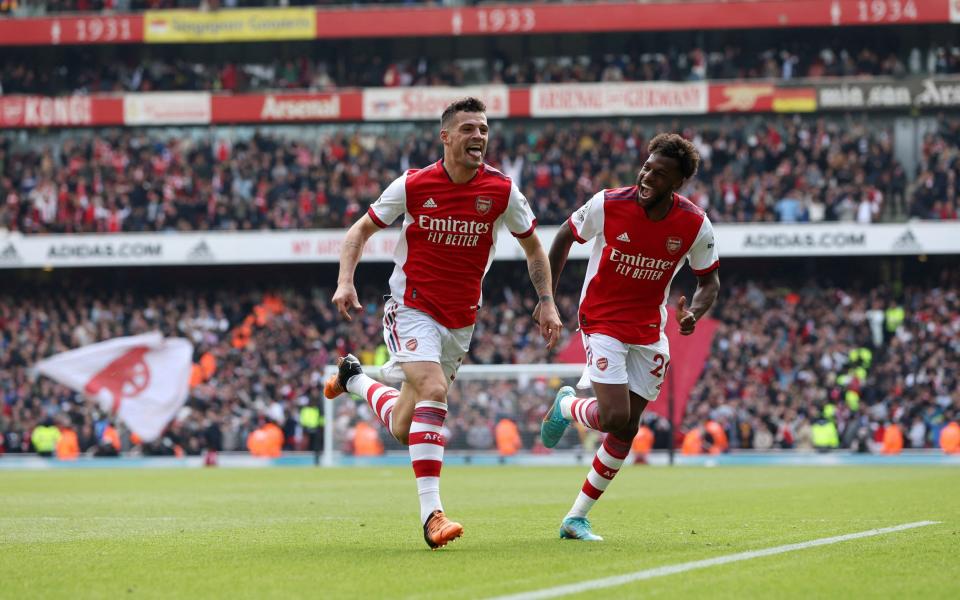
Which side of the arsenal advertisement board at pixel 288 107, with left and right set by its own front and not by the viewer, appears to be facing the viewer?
front
